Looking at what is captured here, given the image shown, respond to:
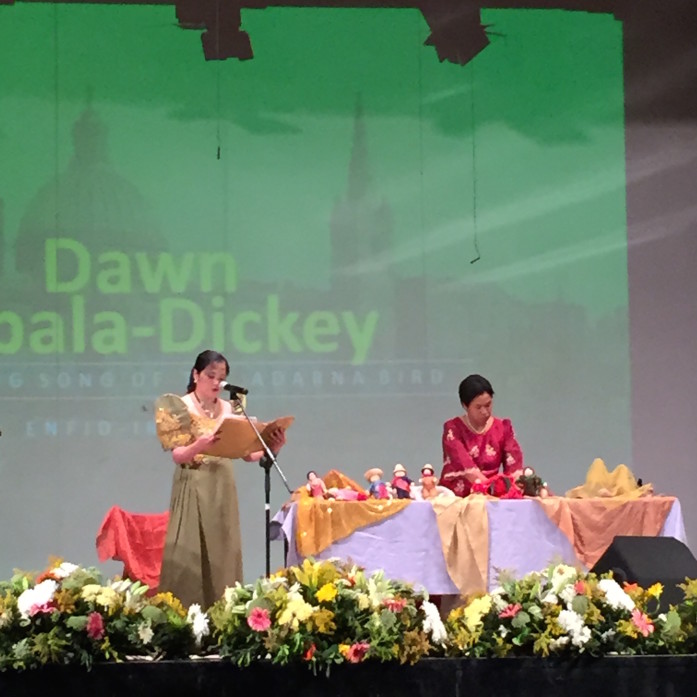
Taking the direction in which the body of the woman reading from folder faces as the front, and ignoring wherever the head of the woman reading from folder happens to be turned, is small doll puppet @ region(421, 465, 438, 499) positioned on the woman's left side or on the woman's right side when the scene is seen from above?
on the woman's left side

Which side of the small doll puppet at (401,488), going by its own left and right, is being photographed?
front

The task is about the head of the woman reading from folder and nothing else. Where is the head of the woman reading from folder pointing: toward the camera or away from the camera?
toward the camera

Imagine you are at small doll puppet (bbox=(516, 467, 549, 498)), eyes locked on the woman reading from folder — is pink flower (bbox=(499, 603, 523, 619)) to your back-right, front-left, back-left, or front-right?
front-left

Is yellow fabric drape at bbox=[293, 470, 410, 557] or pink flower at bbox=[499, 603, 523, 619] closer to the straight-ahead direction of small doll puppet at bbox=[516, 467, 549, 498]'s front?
the pink flower

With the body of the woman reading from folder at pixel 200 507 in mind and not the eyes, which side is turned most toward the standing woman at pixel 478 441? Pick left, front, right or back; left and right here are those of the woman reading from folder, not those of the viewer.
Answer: left

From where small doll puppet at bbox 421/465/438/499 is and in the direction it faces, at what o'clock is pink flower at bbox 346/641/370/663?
The pink flower is roughly at 12 o'clock from the small doll puppet.

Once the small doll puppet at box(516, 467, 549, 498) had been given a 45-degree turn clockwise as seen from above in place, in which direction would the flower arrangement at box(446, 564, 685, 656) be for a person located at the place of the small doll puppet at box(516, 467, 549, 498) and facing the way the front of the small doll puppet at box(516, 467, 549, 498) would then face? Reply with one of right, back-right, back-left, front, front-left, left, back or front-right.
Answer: front-left

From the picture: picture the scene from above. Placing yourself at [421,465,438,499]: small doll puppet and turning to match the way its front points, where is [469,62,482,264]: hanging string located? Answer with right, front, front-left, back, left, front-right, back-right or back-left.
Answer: back

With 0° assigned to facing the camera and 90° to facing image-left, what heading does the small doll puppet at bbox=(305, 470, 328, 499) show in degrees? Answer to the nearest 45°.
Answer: approximately 0°

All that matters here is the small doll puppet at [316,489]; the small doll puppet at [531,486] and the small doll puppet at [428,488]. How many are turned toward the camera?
3

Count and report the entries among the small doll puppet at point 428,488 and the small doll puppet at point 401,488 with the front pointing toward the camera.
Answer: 2

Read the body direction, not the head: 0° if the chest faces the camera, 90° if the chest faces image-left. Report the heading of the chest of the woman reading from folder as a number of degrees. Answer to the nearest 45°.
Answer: approximately 315°
